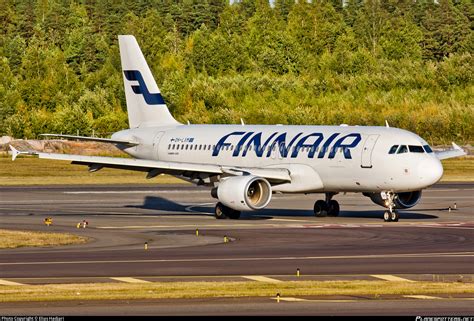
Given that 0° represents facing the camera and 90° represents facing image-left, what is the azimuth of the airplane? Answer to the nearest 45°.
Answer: approximately 315°
